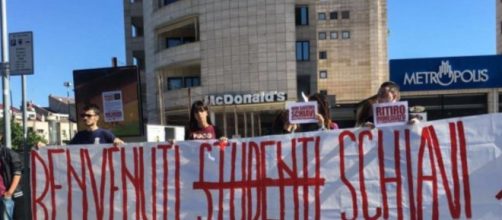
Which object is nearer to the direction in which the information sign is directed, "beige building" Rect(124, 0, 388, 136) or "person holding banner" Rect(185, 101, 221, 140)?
the person holding banner

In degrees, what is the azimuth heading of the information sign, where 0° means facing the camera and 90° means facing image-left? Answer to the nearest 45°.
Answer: approximately 0°

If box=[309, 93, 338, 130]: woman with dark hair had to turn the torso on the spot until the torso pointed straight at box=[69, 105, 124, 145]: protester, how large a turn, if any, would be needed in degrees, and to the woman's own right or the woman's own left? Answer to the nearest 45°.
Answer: approximately 45° to the woman's own right
